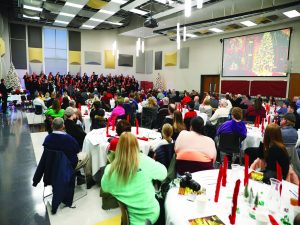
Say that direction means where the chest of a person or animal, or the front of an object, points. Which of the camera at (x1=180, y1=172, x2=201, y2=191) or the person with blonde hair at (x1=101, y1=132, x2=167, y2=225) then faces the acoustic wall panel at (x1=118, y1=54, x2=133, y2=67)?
the person with blonde hair

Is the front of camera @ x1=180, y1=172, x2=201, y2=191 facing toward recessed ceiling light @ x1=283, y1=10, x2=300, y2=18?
no

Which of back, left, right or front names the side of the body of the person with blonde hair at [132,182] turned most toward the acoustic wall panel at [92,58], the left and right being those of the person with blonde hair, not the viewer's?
front

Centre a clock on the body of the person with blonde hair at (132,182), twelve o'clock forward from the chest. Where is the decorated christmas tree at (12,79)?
The decorated christmas tree is roughly at 11 o'clock from the person with blonde hair.

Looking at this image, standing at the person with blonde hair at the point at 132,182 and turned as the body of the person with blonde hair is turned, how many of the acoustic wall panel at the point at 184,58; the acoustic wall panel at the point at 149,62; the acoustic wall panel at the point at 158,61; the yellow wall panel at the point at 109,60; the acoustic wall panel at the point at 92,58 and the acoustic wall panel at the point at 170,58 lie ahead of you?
6

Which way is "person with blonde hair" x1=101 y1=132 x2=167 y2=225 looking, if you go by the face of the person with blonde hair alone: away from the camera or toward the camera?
away from the camera

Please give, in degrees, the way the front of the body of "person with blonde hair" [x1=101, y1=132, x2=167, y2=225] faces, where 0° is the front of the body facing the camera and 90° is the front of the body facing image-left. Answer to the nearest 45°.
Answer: approximately 180°

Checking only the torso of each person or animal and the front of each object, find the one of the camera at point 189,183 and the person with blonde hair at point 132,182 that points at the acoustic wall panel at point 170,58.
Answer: the person with blonde hair

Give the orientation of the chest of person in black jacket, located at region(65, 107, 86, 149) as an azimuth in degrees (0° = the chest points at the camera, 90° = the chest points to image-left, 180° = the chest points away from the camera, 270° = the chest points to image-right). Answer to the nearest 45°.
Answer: approximately 225°

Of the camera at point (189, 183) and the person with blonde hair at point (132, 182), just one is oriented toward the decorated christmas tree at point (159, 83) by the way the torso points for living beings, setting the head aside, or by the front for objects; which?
the person with blonde hair

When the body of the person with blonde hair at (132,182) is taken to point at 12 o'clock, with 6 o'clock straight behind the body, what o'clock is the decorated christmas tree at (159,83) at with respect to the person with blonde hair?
The decorated christmas tree is roughly at 12 o'clock from the person with blonde hair.

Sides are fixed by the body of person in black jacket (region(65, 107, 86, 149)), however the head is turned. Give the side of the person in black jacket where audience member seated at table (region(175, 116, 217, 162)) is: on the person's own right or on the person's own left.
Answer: on the person's own right

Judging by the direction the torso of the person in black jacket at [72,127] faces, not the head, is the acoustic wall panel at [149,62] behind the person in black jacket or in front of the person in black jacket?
in front
